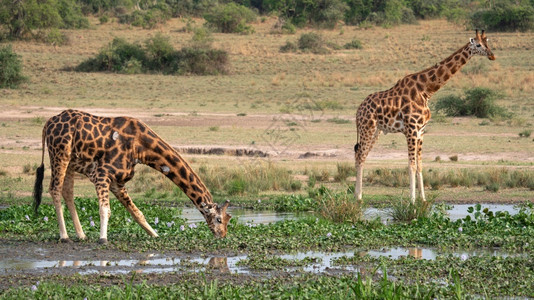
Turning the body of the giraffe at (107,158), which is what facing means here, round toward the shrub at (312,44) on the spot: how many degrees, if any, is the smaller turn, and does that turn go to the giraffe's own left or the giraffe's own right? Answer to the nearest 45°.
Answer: approximately 90° to the giraffe's own left

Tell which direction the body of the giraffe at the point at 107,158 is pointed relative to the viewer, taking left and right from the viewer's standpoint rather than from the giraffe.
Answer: facing to the right of the viewer

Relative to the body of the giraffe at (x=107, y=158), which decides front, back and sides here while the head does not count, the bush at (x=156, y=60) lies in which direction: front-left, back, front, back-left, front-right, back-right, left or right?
left

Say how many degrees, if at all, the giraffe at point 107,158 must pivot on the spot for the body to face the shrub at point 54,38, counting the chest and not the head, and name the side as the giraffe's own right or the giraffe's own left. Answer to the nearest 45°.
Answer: approximately 90° to the giraffe's own left

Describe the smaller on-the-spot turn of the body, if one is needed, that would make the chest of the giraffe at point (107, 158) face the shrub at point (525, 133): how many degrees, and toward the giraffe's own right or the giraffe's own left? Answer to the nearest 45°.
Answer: approximately 45° to the giraffe's own left

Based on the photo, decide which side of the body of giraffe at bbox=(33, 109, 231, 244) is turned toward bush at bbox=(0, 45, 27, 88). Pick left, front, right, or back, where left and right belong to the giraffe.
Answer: left

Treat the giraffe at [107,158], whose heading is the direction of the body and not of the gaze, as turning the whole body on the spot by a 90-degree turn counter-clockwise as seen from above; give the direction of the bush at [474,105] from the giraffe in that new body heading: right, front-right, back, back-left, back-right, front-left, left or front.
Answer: front-right

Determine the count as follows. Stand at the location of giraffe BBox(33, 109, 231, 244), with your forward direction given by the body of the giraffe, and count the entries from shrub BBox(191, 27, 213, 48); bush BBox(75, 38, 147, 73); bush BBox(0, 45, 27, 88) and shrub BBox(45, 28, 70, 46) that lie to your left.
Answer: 4

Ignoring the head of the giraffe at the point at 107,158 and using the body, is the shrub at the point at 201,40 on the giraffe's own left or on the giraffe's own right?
on the giraffe's own left

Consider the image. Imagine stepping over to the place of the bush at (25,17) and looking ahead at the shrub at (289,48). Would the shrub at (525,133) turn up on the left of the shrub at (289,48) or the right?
right

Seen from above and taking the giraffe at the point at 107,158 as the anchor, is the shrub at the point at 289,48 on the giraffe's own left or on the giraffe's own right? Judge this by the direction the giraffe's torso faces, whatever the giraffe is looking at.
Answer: on the giraffe's own left

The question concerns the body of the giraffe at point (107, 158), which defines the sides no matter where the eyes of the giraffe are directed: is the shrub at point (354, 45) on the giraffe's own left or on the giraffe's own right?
on the giraffe's own left

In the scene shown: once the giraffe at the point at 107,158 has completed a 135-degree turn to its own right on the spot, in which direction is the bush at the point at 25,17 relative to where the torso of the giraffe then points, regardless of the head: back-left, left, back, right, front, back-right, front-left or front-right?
back-right

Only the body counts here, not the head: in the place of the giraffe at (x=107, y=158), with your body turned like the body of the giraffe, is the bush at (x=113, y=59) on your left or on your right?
on your left

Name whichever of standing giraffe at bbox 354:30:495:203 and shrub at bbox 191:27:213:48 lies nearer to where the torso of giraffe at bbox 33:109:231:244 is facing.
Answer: the standing giraffe
